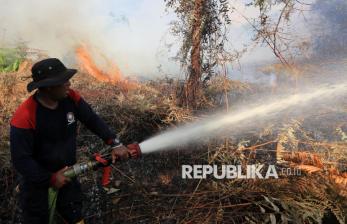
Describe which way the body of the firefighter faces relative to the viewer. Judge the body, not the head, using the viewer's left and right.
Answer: facing the viewer and to the right of the viewer

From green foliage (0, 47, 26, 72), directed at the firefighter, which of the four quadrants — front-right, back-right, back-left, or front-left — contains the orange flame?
front-left

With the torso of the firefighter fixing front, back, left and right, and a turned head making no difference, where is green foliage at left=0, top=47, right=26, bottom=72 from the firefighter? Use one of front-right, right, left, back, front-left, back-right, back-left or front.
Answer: back-left

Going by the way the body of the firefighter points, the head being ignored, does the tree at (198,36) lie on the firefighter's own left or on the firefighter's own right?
on the firefighter's own left

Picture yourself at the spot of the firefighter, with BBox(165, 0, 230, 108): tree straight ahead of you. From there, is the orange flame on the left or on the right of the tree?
left

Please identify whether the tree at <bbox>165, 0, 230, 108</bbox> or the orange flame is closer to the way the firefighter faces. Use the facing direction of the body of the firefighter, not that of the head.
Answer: the tree

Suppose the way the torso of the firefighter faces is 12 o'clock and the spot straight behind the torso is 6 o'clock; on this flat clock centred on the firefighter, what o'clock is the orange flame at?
The orange flame is roughly at 8 o'clock from the firefighter.

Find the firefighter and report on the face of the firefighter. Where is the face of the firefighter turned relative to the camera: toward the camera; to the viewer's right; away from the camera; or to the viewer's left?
to the viewer's right
